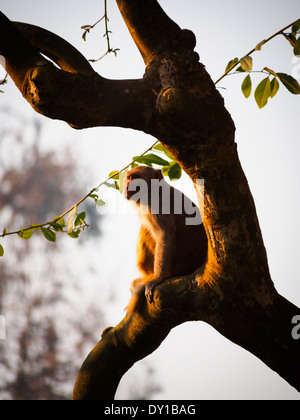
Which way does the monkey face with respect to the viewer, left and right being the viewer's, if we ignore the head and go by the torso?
facing to the left of the viewer
